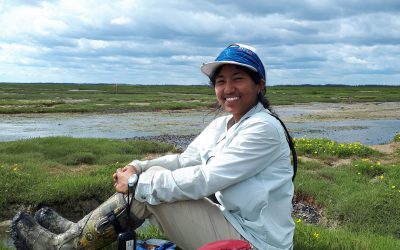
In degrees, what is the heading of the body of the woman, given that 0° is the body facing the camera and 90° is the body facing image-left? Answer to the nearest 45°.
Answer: approximately 90°
